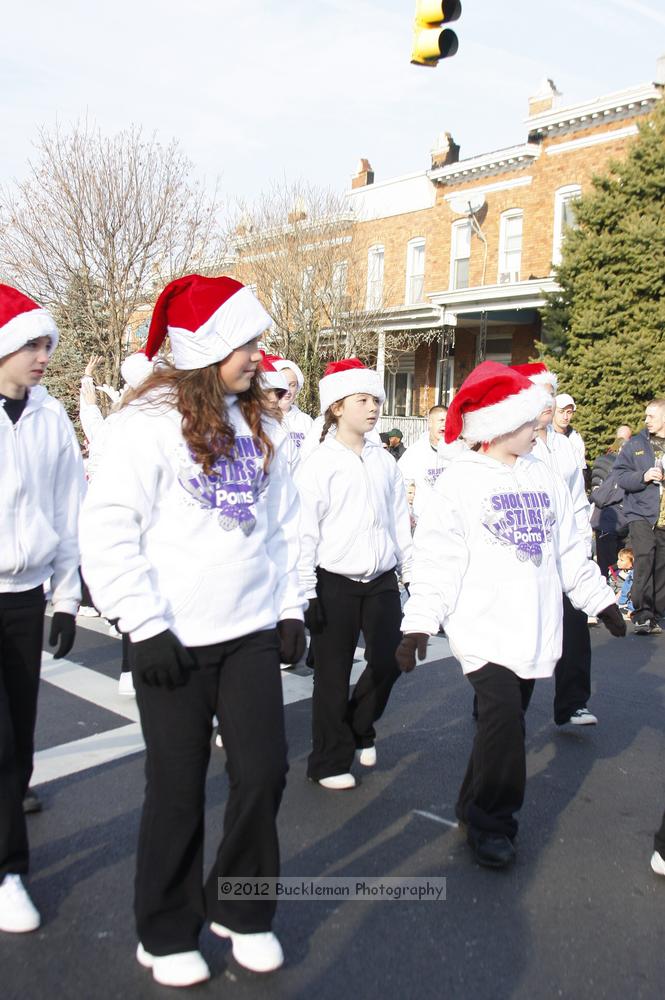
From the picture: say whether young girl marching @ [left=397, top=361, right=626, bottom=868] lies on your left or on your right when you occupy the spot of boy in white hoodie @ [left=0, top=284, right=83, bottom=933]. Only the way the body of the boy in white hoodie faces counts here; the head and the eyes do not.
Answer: on your left

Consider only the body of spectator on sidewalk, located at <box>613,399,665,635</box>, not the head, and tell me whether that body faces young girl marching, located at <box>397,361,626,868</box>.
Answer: yes

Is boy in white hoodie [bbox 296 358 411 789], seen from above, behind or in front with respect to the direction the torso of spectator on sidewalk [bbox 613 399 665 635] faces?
in front

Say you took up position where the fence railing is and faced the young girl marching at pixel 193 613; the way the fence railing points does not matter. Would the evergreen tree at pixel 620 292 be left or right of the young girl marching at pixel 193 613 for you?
left

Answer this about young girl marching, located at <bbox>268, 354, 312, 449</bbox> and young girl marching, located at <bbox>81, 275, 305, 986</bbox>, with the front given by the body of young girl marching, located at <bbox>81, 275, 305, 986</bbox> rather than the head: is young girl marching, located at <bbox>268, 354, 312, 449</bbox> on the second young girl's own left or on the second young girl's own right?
on the second young girl's own left

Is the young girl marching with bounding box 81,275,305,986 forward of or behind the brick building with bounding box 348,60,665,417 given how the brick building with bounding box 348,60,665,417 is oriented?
forward

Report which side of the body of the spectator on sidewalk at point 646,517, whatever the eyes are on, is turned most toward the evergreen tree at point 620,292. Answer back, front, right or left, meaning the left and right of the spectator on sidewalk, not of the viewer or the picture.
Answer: back

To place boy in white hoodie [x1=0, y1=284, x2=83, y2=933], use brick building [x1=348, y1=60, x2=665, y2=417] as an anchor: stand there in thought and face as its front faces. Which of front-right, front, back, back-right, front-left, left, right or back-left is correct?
front-left

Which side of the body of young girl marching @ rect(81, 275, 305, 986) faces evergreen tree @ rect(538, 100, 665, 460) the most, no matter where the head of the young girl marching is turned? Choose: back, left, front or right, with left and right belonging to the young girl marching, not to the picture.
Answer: left

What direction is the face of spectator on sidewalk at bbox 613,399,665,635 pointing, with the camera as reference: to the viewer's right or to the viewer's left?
to the viewer's left

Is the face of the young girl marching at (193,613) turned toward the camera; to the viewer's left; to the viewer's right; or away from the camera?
to the viewer's right

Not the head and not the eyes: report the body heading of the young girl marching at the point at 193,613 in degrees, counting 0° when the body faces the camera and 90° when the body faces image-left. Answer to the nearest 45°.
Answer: approximately 315°

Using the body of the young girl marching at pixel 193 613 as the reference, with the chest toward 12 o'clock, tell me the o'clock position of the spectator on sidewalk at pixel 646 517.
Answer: The spectator on sidewalk is roughly at 9 o'clock from the young girl marching.

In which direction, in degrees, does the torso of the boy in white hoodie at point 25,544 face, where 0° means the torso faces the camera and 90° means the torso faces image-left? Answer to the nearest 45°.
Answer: approximately 0°

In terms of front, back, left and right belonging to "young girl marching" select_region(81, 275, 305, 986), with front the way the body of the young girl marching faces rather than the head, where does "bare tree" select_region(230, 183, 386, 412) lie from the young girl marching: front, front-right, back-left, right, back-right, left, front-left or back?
back-left

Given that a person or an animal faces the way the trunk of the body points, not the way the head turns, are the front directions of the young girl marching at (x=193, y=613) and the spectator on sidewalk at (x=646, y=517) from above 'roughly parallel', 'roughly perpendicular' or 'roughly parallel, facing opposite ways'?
roughly perpendicular

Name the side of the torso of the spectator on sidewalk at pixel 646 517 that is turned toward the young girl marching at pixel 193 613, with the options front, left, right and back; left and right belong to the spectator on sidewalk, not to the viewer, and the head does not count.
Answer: front

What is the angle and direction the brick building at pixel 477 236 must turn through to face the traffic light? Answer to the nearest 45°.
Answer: approximately 45° to its left

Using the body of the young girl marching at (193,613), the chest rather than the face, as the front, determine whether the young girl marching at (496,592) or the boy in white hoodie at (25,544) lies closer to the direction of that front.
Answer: the young girl marching
